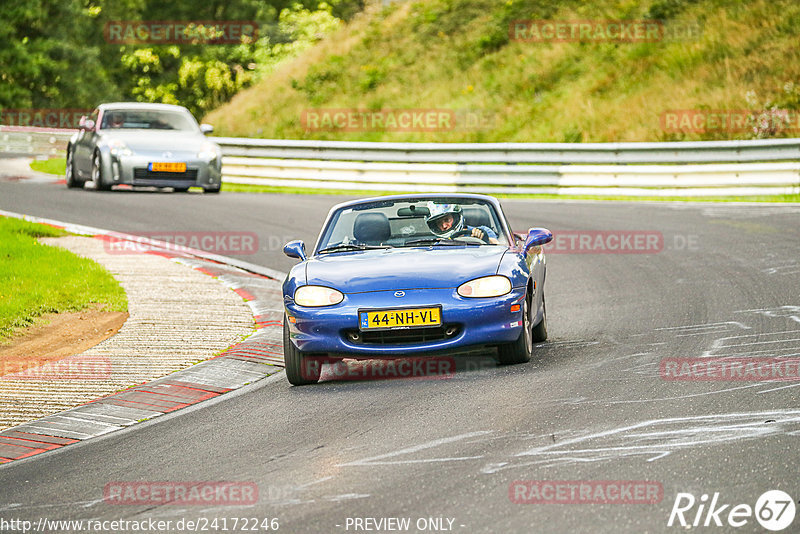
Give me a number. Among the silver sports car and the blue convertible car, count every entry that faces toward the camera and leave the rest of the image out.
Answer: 2

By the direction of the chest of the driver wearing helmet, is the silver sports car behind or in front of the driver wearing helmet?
behind

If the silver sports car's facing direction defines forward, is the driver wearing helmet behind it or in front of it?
in front

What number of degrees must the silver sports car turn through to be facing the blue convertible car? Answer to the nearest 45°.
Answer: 0° — it already faces it

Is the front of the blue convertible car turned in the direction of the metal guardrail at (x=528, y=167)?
no

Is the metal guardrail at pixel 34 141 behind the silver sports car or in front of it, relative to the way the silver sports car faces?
behind

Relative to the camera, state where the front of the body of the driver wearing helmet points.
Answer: toward the camera

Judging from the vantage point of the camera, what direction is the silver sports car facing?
facing the viewer

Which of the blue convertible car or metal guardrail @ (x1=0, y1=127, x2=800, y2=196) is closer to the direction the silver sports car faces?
the blue convertible car

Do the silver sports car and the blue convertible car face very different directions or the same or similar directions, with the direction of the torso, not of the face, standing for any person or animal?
same or similar directions

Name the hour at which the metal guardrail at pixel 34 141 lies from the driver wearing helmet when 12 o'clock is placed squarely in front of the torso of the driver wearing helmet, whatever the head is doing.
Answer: The metal guardrail is roughly at 5 o'clock from the driver wearing helmet.

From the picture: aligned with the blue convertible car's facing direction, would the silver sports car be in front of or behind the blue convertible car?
behind

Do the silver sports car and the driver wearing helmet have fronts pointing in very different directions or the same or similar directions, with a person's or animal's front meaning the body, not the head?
same or similar directions
